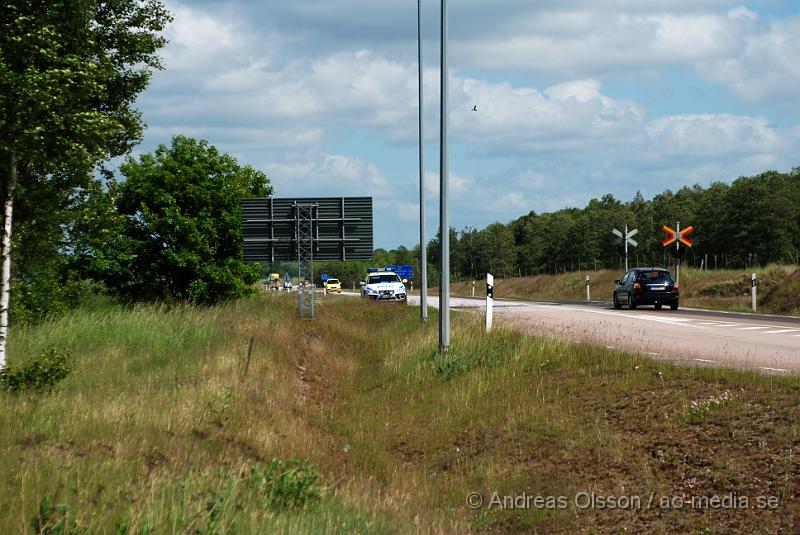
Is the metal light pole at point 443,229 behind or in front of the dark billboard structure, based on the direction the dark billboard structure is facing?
behind

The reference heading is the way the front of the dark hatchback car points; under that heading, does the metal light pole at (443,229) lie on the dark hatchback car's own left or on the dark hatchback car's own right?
on the dark hatchback car's own left

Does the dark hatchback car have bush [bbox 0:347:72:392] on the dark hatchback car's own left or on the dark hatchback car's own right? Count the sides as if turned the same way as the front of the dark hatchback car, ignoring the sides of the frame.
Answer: on the dark hatchback car's own left

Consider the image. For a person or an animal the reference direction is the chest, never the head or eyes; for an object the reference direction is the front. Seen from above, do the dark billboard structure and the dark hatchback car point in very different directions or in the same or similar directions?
same or similar directions

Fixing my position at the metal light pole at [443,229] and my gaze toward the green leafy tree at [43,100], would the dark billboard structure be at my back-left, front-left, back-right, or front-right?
back-right

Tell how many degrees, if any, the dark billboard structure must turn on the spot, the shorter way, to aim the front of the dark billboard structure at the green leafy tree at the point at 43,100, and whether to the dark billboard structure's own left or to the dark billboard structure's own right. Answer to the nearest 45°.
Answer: approximately 180°

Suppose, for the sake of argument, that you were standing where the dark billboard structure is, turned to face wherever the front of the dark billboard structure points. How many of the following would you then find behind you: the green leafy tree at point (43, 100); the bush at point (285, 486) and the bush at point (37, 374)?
3

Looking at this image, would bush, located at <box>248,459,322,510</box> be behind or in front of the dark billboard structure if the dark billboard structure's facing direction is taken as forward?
behind

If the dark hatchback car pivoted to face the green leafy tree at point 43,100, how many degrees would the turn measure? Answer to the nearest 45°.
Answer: approximately 135° to its left

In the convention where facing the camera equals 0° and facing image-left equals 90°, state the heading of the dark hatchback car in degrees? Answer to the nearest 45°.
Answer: approximately 135°

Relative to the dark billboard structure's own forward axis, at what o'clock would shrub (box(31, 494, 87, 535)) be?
The shrub is roughly at 6 o'clock from the dark billboard structure.

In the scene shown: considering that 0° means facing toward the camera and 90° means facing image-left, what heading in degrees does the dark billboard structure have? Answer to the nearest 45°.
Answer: approximately 180°

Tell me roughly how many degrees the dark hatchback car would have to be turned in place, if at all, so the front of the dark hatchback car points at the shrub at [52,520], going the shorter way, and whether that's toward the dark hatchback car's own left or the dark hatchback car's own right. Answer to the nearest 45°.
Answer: approximately 135° to the dark hatchback car's own left

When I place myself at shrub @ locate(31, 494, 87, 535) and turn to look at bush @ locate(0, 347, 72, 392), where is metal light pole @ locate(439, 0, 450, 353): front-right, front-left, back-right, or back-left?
front-right

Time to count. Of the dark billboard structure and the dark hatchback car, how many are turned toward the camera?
0

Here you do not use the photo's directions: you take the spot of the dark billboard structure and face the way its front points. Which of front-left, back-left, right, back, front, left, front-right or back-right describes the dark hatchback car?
right

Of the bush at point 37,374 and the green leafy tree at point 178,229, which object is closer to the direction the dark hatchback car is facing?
the green leafy tree
